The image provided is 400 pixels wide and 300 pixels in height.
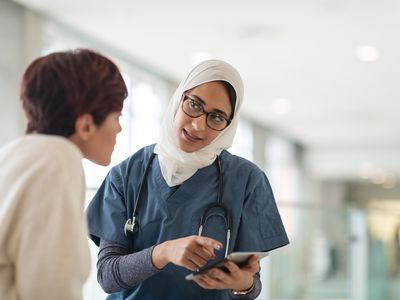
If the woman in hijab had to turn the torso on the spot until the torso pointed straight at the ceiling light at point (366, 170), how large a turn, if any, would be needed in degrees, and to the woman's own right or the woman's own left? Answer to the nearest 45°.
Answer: approximately 180°

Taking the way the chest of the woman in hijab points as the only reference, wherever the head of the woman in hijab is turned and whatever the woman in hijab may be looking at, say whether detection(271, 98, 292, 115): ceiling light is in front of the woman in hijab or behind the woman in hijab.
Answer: behind

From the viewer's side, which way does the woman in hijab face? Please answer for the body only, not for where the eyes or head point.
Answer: toward the camera

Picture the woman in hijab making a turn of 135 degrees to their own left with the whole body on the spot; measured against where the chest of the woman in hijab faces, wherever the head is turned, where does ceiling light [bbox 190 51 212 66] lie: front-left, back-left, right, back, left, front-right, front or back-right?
front-left

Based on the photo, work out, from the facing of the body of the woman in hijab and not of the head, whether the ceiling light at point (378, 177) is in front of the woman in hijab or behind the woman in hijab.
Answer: behind

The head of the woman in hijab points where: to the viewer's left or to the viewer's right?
to the viewer's left

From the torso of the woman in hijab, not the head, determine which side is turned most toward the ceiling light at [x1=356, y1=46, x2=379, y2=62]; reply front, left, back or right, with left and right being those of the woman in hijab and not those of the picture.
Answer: back
